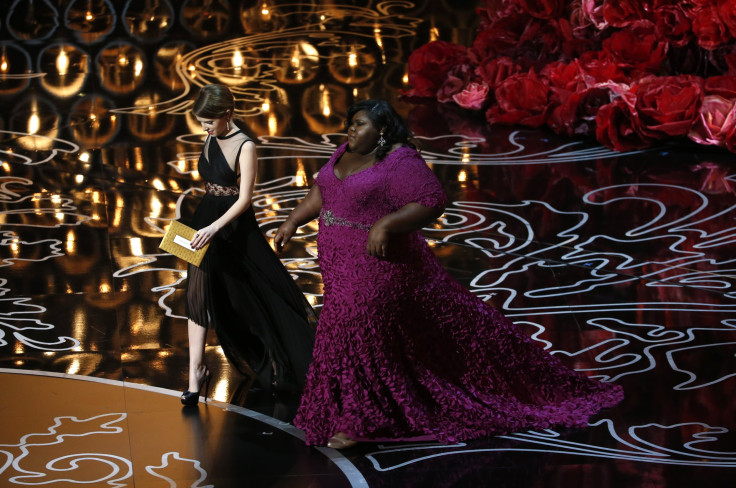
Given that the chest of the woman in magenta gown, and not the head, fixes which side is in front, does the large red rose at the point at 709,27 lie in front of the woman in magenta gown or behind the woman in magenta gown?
behind

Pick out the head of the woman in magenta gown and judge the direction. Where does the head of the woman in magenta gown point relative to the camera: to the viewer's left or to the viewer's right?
to the viewer's left
